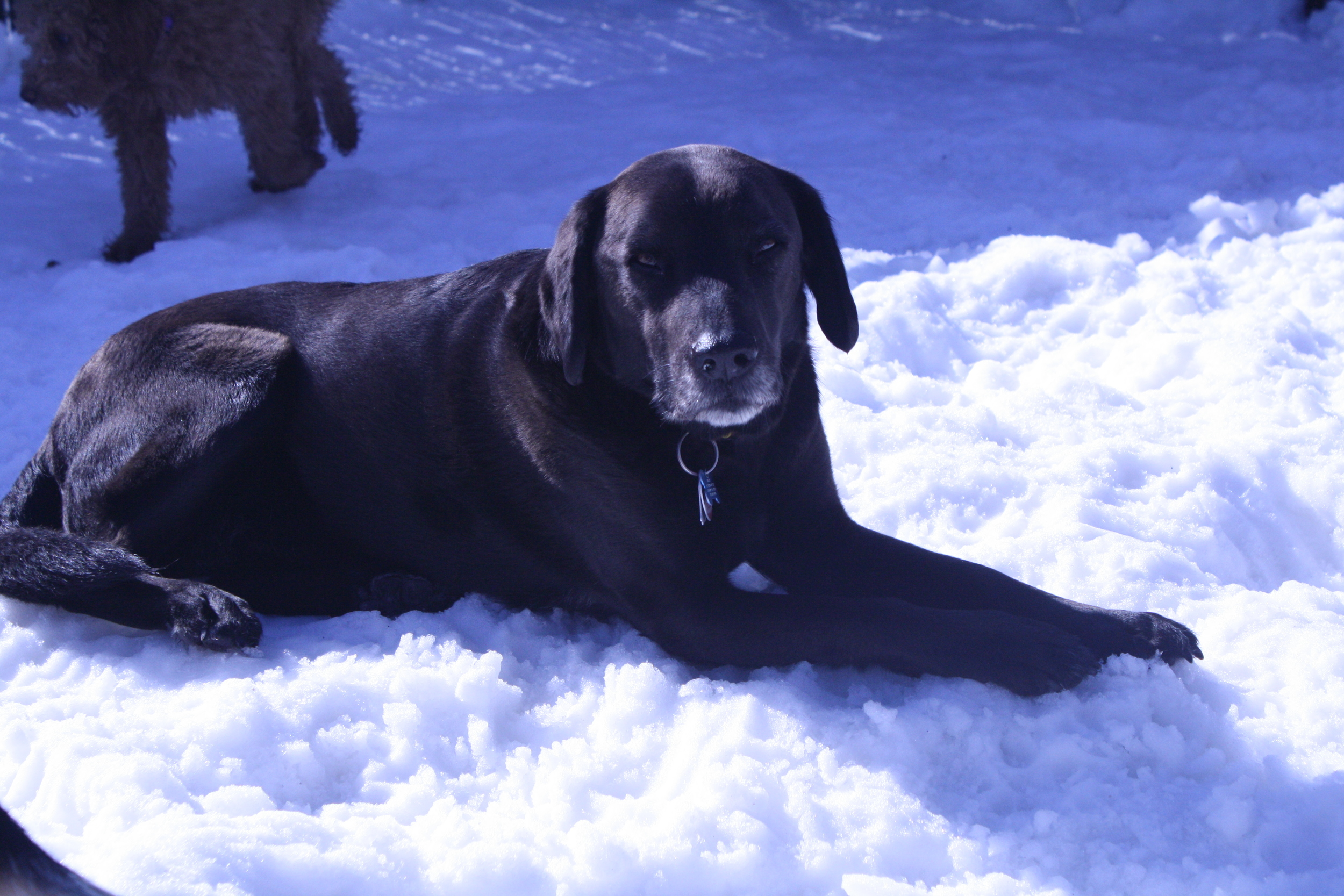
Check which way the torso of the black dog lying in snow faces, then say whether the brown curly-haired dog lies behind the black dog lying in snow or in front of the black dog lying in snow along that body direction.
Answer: behind

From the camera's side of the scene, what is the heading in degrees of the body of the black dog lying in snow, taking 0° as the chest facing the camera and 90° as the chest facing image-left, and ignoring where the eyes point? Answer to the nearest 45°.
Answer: approximately 315°

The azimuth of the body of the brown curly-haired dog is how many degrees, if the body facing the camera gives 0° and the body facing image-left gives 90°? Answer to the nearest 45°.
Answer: approximately 45°

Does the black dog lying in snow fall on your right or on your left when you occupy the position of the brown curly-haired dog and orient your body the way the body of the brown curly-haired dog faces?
on your left

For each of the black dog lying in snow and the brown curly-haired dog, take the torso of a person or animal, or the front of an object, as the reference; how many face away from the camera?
0
